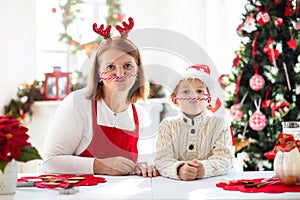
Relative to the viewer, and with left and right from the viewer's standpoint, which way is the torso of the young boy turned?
facing the viewer

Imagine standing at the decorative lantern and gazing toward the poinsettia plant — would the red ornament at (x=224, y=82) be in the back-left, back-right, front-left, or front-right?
front-left

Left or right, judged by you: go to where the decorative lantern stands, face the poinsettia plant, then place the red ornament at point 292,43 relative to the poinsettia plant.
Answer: left

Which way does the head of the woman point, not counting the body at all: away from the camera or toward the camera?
toward the camera

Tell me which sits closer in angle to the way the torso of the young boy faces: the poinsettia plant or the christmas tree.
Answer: the poinsettia plant

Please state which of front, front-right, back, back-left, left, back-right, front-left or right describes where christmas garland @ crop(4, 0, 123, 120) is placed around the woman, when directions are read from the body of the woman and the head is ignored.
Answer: back-left

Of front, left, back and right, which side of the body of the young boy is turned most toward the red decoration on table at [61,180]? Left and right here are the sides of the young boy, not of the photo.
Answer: right

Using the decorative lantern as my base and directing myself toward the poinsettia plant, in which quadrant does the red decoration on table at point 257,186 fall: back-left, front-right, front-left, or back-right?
front-left

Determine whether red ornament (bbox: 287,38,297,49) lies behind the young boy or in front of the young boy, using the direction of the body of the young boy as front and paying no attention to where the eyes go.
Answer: behind

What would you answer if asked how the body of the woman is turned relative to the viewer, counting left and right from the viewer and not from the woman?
facing the viewer and to the right of the viewer

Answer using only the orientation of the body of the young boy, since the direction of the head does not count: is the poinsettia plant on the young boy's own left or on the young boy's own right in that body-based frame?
on the young boy's own right

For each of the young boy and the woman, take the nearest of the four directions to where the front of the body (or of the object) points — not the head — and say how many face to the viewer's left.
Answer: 0

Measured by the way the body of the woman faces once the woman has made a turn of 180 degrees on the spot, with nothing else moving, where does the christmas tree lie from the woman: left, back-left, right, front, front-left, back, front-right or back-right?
right

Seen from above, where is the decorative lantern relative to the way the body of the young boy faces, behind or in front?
behind
